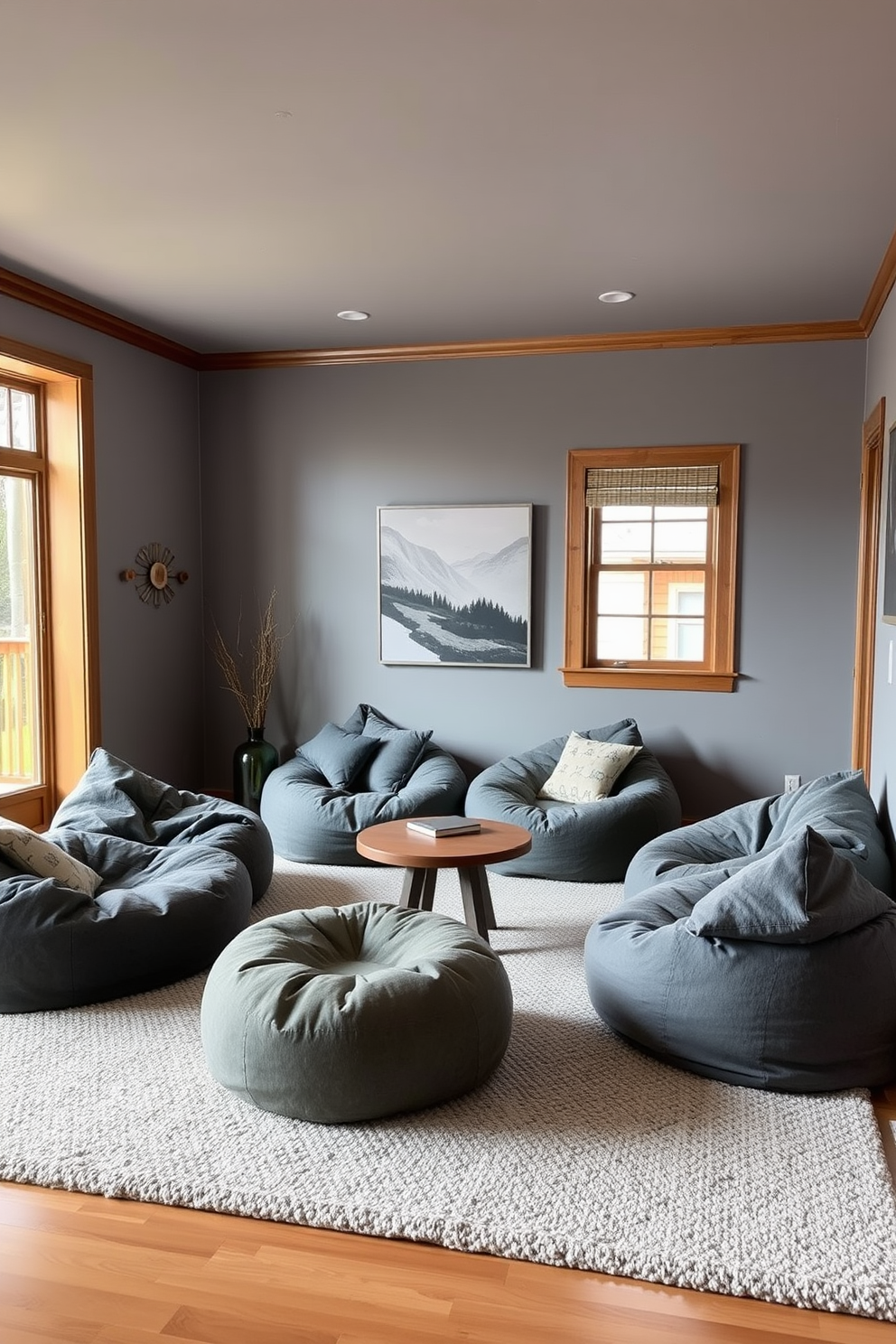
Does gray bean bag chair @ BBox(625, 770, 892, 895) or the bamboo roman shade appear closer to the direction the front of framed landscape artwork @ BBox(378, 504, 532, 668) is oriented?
the gray bean bag chair

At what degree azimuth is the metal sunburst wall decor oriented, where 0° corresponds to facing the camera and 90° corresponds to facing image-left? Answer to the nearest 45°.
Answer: approximately 315°

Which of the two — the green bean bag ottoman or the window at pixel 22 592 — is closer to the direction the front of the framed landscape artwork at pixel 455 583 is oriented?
the green bean bag ottoman

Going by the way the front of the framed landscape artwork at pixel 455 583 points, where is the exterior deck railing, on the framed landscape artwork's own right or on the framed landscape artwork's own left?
on the framed landscape artwork's own right

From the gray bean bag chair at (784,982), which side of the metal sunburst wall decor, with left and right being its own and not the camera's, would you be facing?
front

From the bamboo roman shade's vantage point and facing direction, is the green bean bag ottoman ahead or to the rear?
ahead

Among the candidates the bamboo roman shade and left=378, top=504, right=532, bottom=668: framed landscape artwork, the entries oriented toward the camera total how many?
2

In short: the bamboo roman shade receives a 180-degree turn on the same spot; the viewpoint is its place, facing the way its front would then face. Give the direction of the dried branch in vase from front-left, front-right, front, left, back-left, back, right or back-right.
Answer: left

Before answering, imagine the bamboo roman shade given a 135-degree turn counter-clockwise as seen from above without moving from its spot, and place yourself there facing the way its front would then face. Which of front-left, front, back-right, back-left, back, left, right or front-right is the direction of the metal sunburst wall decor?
back-left

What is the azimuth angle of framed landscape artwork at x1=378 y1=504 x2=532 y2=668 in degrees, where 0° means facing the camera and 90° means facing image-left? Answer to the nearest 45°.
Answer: approximately 0°

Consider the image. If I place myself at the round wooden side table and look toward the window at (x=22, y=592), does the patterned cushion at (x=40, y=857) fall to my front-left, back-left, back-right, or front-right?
front-left

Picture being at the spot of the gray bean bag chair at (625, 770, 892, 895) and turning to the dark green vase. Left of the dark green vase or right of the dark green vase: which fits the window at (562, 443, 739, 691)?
right

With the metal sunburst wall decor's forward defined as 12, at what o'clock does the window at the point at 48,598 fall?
The window is roughly at 3 o'clock from the metal sunburst wall decor.

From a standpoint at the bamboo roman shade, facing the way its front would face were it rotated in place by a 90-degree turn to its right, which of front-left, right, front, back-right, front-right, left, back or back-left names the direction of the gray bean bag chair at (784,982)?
left

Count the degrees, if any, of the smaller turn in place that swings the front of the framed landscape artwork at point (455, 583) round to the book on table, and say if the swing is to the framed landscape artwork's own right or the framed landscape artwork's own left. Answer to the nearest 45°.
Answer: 0° — it already faces it

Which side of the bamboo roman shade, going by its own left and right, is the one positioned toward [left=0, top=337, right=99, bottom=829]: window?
right

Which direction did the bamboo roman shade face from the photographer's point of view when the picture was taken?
facing the viewer
